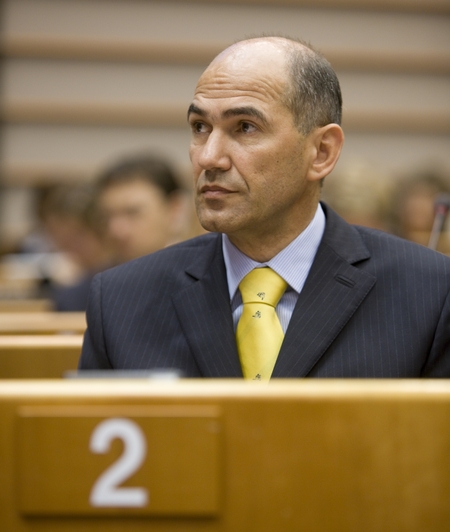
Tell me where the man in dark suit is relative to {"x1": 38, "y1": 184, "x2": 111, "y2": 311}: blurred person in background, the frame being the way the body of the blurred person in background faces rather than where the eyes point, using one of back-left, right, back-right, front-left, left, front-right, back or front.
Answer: front-left

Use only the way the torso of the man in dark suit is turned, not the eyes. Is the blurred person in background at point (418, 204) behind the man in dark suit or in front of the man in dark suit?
behind

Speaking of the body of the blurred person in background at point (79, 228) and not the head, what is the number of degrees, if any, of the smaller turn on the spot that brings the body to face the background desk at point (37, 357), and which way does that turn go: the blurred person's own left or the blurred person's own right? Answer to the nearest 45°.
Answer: approximately 45° to the blurred person's own left

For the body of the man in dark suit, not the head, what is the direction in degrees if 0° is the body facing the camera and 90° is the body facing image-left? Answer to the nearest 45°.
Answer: approximately 45°

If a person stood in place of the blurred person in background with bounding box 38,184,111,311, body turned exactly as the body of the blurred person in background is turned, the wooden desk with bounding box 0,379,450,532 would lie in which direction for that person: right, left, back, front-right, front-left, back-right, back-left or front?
front-left

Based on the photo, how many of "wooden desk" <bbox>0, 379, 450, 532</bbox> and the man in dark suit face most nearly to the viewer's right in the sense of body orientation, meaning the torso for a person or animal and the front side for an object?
0

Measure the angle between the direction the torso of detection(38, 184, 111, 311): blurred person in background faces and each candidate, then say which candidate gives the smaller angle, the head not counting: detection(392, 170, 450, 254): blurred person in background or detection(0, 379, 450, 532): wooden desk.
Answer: the wooden desk
